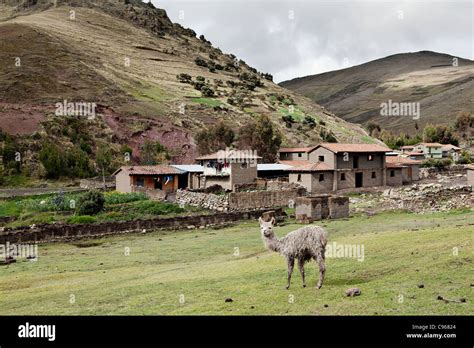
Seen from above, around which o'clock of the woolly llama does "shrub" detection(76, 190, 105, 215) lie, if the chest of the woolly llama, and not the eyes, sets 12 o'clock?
The shrub is roughly at 2 o'clock from the woolly llama.

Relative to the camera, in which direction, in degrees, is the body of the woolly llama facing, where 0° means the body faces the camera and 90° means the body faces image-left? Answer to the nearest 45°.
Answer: approximately 90°

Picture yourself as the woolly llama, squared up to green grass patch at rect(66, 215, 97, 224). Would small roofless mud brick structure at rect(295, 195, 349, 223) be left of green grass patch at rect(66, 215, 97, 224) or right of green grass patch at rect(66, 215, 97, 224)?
right

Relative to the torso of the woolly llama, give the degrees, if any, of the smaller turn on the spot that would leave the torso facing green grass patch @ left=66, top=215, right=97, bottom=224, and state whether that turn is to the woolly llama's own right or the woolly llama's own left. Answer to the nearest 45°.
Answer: approximately 45° to the woolly llama's own right

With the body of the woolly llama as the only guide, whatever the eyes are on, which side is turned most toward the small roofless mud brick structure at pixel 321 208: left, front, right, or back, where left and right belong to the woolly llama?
right

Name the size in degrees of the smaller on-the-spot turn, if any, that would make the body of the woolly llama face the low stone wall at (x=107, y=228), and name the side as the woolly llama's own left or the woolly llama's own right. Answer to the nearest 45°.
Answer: approximately 45° to the woolly llama's own right

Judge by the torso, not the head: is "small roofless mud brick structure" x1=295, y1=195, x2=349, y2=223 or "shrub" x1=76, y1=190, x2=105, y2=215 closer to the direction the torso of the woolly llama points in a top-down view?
the shrub
